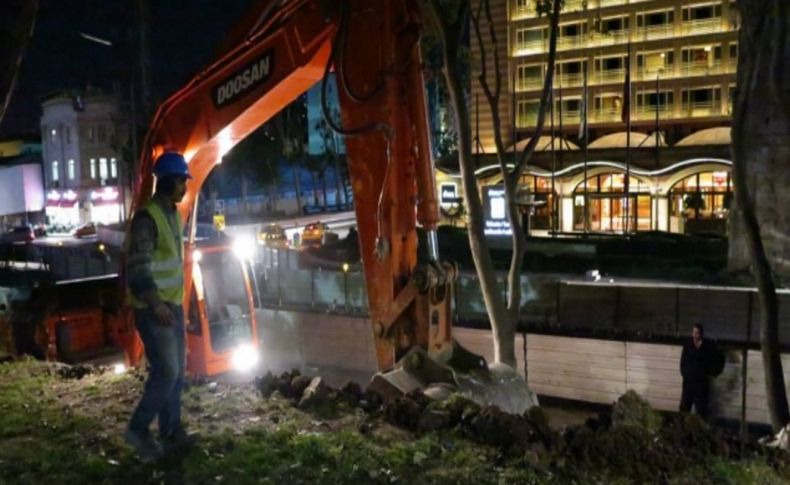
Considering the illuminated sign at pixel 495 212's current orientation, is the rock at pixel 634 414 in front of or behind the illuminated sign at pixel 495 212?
in front

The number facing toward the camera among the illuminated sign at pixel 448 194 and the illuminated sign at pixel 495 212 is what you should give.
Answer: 2

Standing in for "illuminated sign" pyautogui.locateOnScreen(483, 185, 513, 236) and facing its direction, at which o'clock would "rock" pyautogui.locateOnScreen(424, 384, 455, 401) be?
The rock is roughly at 12 o'clock from the illuminated sign.

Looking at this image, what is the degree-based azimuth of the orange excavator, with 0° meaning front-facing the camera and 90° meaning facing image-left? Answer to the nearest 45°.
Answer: approximately 315°

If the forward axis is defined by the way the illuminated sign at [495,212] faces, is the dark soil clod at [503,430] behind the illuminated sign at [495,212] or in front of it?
in front

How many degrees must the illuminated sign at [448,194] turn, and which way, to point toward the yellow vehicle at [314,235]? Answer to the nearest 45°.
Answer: approximately 90° to its right

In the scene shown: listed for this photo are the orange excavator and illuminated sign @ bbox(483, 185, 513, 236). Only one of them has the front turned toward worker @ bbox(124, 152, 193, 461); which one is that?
the illuminated sign

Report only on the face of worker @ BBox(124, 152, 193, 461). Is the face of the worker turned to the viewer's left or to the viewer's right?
to the viewer's right

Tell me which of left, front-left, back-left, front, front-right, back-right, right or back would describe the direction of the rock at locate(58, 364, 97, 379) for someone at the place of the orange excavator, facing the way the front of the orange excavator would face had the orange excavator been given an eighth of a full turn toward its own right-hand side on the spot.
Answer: back-right

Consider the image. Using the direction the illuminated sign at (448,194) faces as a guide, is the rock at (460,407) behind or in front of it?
in front

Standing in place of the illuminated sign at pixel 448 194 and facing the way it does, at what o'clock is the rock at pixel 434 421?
The rock is roughly at 12 o'clock from the illuminated sign.

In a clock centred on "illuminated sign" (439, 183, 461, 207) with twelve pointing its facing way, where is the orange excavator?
The orange excavator is roughly at 12 o'clock from the illuminated sign.
